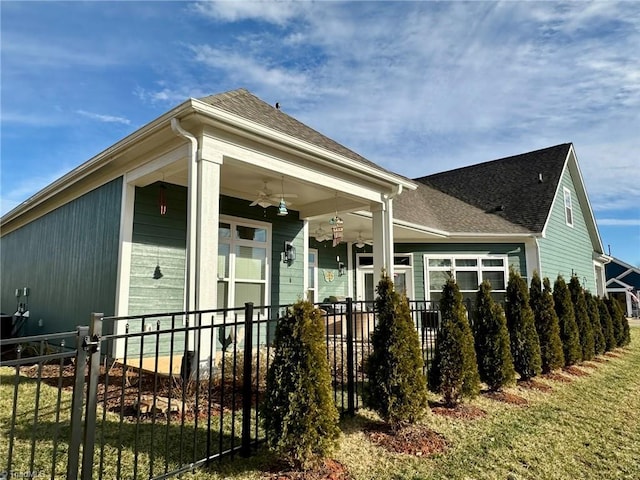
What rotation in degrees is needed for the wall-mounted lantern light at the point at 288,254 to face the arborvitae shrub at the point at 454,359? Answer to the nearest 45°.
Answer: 0° — it already faces it

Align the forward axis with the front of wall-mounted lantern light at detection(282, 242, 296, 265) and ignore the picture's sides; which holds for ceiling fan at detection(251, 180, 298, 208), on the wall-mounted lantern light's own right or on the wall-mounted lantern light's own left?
on the wall-mounted lantern light's own right

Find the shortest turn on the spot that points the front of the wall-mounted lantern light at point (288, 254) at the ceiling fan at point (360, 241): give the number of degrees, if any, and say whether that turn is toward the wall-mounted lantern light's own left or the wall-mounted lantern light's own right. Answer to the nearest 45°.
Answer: approximately 90° to the wall-mounted lantern light's own left

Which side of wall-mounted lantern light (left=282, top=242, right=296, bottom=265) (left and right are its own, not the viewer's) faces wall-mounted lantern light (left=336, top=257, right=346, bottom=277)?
left

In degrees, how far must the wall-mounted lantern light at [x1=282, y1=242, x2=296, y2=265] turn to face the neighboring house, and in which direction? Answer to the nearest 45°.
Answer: approximately 90° to its left

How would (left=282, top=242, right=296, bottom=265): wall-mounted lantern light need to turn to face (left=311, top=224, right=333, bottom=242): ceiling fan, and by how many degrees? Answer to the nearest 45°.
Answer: approximately 90° to its left

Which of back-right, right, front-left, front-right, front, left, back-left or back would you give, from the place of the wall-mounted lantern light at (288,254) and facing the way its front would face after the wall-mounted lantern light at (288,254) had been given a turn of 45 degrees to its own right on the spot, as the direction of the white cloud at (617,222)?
back-left

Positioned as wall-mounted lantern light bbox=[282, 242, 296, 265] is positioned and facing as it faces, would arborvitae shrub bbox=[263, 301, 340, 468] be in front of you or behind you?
in front

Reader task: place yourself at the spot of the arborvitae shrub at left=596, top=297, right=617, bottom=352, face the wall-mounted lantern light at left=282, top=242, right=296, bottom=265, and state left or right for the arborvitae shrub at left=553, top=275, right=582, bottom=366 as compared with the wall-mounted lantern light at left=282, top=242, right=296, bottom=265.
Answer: left

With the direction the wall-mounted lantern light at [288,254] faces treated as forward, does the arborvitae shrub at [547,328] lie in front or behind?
in front
